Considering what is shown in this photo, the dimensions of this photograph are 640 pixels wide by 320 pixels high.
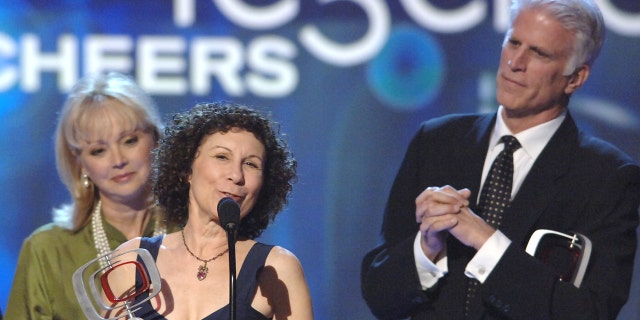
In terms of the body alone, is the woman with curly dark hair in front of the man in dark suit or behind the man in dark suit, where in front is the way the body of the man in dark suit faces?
in front

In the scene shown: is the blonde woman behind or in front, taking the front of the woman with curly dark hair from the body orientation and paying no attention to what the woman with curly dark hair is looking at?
behind

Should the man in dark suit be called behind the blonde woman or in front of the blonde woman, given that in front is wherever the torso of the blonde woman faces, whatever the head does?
in front

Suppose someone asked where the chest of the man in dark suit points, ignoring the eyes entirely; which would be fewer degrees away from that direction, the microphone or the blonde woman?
the microphone

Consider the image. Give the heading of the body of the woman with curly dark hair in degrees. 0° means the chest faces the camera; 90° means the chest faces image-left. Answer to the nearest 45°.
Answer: approximately 0°

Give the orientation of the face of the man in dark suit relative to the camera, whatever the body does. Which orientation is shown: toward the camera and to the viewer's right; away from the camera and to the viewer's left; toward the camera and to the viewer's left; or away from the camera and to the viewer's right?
toward the camera and to the viewer's left

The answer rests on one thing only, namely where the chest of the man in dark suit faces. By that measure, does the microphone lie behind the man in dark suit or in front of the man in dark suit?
in front

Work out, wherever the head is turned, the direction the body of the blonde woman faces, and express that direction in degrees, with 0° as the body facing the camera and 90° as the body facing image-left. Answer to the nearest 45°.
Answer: approximately 315°
